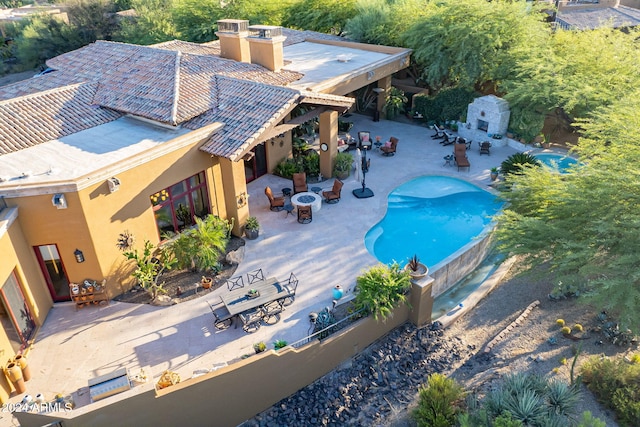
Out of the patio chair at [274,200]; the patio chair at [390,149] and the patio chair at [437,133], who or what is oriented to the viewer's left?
the patio chair at [390,149]

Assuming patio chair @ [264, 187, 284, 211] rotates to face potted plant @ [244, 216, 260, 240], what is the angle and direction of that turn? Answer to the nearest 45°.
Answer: approximately 135° to its right

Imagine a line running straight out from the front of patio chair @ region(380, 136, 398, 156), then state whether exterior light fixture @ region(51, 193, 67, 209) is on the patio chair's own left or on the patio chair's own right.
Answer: on the patio chair's own left

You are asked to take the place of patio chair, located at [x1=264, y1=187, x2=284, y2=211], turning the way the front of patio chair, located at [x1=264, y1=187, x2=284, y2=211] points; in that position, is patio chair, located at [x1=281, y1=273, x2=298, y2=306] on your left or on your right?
on your right

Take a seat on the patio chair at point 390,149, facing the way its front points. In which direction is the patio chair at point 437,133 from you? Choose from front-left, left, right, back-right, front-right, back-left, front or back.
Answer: back-right

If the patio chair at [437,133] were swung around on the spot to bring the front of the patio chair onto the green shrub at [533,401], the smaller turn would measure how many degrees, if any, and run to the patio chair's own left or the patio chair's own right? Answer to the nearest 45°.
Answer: approximately 45° to the patio chair's own right

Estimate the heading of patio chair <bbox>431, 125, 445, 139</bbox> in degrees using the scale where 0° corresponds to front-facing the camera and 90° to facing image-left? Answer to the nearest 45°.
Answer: approximately 315°

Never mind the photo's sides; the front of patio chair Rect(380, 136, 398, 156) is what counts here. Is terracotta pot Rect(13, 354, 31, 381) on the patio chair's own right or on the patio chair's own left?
on the patio chair's own left

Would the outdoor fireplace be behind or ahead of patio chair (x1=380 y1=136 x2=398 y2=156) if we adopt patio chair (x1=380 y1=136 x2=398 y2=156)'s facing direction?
behind

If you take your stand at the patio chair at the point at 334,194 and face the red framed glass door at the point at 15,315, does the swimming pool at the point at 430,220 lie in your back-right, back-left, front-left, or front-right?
back-left

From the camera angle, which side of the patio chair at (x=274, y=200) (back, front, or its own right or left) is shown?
right

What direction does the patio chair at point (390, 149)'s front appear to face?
to the viewer's left
